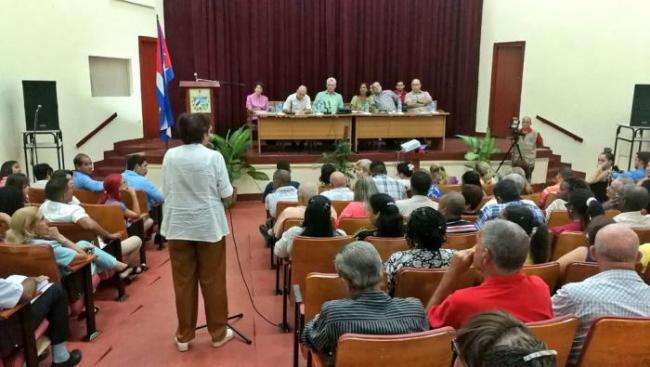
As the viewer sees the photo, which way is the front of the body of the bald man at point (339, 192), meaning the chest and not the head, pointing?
away from the camera

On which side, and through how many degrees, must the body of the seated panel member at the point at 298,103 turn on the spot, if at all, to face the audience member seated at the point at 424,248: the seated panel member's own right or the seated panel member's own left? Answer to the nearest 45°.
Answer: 0° — they already face them

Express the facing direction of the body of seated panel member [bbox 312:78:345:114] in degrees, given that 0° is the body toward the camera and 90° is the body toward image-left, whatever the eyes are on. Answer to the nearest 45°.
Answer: approximately 0°

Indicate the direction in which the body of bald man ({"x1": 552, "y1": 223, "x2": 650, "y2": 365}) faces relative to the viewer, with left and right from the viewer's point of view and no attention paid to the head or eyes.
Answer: facing away from the viewer

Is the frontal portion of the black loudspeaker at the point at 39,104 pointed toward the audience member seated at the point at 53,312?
yes

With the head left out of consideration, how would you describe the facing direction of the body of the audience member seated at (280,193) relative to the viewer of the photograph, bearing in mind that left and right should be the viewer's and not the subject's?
facing away from the viewer

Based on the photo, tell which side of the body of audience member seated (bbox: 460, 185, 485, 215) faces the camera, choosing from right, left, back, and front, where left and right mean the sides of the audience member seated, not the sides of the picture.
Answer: back

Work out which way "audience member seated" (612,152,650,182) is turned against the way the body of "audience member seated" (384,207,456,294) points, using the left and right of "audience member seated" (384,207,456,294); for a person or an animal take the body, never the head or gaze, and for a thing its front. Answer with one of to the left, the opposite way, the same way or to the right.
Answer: to the left

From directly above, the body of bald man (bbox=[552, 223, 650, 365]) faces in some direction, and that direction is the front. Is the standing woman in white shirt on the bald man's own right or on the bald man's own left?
on the bald man's own left

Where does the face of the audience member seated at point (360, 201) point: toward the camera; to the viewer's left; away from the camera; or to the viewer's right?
away from the camera

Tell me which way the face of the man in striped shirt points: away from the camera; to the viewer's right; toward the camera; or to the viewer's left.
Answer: away from the camera

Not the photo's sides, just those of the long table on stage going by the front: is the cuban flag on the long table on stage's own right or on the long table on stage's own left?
on the long table on stage's own right

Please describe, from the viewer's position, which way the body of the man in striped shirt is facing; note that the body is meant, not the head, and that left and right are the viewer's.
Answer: facing away from the viewer

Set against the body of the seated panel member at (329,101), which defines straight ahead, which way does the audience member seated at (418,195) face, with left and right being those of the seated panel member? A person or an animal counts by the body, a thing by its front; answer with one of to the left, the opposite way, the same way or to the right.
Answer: the opposite way
